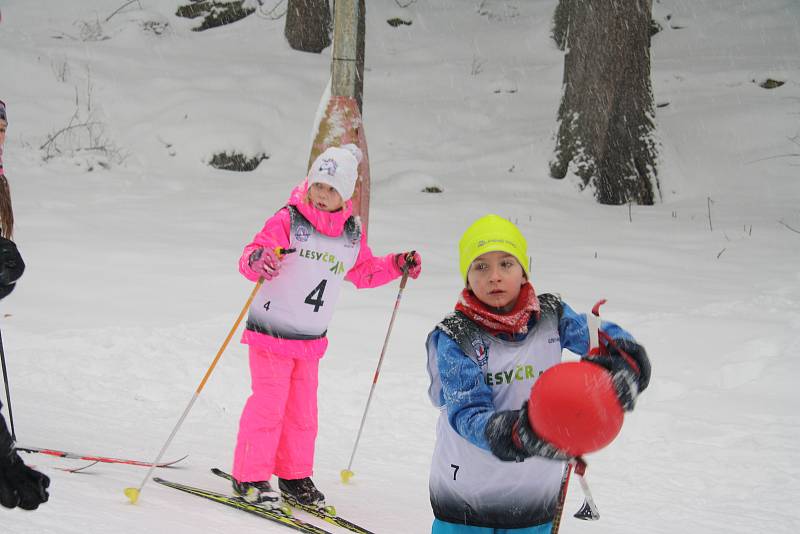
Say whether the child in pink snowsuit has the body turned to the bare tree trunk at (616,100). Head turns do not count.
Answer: no

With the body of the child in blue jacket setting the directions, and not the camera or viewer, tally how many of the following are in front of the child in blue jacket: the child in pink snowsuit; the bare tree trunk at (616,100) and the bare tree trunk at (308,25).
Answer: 0

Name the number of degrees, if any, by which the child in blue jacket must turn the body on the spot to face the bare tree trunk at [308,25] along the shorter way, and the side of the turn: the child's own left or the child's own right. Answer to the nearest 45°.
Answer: approximately 135° to the child's own left

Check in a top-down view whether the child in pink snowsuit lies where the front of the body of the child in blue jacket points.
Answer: no

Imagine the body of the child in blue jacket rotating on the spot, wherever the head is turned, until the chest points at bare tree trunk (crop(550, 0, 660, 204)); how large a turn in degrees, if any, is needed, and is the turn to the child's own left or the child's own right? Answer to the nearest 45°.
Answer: approximately 135° to the child's own left

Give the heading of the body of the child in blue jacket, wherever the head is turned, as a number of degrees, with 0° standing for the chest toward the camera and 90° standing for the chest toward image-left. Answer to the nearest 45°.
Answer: approximately 315°

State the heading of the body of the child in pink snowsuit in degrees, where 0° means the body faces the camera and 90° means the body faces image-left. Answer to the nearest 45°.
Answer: approximately 315°

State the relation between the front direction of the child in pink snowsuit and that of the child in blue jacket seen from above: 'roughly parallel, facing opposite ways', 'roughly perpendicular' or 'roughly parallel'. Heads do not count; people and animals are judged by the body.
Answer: roughly parallel

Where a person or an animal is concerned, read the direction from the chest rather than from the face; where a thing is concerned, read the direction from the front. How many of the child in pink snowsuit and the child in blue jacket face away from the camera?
0

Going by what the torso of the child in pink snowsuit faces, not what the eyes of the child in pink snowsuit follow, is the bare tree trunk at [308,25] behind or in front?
behind

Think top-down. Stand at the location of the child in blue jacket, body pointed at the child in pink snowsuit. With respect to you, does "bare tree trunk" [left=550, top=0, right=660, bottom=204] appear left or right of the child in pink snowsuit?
right
